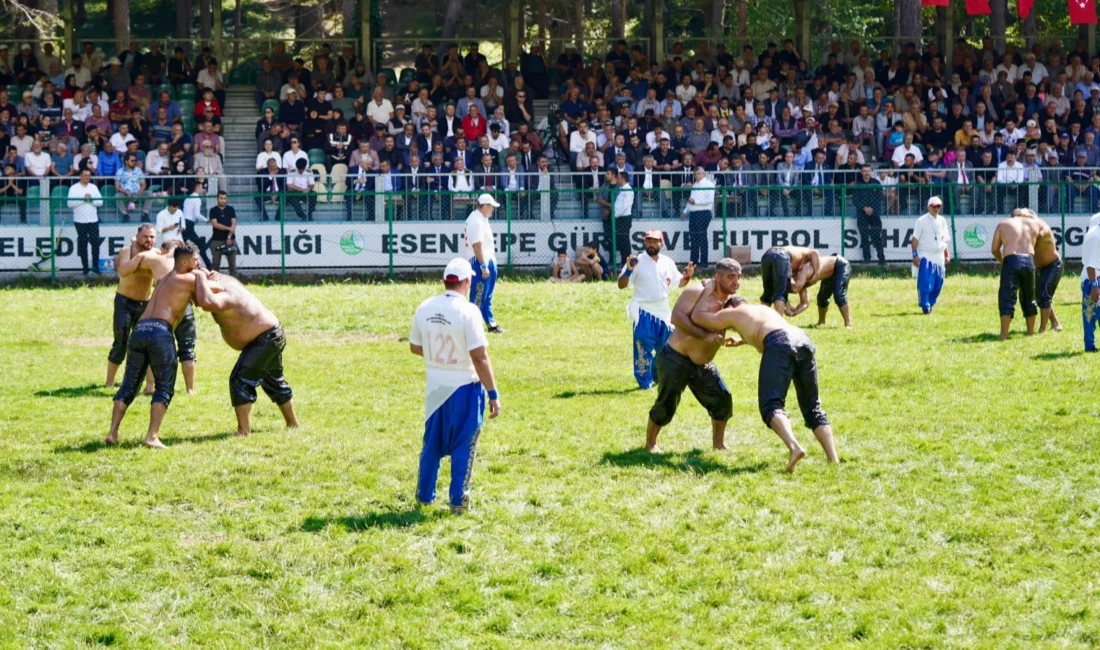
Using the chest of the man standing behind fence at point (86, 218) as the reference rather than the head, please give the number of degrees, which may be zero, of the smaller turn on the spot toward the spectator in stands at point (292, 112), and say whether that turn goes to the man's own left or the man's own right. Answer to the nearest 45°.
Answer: approximately 135° to the man's own left

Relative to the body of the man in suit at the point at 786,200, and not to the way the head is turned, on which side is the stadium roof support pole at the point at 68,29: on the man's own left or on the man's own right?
on the man's own right

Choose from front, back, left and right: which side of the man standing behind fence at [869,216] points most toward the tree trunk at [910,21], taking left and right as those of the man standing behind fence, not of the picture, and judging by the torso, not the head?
back

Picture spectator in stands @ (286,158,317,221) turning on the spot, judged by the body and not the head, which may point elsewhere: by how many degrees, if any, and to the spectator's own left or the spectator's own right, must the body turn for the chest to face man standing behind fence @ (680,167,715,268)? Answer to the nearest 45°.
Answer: approximately 90° to the spectator's own left

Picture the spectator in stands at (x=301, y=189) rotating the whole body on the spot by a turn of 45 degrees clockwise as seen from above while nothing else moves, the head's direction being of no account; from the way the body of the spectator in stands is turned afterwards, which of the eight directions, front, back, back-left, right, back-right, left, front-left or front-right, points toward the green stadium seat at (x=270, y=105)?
back-right

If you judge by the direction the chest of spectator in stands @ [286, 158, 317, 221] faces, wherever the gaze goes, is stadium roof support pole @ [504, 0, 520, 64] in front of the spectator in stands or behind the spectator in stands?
behind

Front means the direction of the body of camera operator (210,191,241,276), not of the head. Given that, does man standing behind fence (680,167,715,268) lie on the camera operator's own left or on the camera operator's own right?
on the camera operator's own left

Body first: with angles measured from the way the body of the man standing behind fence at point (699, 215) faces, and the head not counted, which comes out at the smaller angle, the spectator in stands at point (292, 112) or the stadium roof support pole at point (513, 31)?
the spectator in stands

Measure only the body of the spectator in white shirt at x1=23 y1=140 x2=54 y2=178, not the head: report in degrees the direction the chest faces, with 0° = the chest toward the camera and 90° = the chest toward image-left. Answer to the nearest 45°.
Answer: approximately 0°
